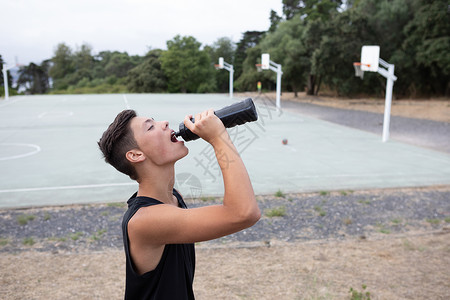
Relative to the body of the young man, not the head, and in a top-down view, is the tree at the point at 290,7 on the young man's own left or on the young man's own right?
on the young man's own left

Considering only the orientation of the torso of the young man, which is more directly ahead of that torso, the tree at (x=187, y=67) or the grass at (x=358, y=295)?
the grass

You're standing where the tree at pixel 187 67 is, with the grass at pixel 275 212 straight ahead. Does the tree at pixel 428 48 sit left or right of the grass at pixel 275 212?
left

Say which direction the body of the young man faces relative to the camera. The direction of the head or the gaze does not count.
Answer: to the viewer's right

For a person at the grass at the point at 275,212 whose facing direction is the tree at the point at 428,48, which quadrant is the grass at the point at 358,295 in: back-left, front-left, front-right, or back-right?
back-right

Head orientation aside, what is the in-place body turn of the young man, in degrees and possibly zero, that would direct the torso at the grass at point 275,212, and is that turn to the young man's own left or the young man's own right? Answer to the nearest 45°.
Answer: approximately 90° to the young man's own left

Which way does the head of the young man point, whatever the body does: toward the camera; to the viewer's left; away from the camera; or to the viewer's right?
to the viewer's right

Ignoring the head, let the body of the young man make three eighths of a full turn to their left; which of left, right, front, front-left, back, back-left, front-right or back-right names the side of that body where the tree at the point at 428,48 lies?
right

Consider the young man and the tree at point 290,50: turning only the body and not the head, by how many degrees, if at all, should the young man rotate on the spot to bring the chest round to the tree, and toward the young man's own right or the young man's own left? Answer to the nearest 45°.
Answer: approximately 90° to the young man's own left

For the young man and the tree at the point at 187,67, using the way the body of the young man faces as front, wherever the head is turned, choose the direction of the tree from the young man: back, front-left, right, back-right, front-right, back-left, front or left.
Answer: left

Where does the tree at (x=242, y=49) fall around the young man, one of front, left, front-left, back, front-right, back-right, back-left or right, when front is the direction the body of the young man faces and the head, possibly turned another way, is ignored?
left
